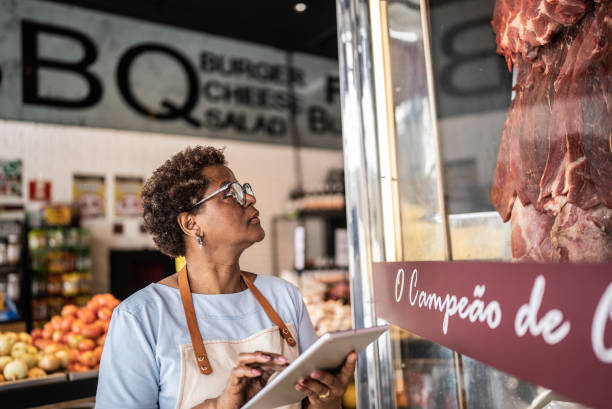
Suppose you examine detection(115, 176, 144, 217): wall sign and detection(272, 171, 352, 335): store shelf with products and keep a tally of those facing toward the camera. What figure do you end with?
2

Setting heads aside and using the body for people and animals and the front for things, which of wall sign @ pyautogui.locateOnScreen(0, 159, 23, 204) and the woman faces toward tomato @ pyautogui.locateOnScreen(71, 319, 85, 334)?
the wall sign

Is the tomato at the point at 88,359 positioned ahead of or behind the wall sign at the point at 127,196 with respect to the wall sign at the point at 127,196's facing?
ahead

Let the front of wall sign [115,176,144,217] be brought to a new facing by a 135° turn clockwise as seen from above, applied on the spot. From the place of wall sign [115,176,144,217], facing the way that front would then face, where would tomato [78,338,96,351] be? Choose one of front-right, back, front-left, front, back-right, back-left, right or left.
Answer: back-left

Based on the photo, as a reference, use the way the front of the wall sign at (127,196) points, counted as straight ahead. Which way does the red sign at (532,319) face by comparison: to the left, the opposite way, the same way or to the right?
to the right

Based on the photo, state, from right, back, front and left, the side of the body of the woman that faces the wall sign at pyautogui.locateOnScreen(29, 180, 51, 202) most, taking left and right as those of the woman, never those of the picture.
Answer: back

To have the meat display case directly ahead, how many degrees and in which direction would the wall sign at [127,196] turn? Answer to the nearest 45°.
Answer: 0° — it already faces it

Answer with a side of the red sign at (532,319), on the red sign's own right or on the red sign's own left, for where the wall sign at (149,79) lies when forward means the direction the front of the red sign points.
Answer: on the red sign's own right

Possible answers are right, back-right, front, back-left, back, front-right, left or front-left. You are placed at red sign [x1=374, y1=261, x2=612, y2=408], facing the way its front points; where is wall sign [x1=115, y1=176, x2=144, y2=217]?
right

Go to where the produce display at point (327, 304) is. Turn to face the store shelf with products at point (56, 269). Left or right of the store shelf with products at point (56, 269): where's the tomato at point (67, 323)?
left

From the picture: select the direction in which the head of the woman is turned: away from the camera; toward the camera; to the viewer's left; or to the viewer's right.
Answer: to the viewer's right

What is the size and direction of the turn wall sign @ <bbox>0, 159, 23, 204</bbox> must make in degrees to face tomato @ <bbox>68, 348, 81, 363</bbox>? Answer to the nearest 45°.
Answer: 0° — it already faces it

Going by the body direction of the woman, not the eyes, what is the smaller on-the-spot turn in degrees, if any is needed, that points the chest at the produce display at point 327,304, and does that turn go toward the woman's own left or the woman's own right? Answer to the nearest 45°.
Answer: approximately 135° to the woman's own left
